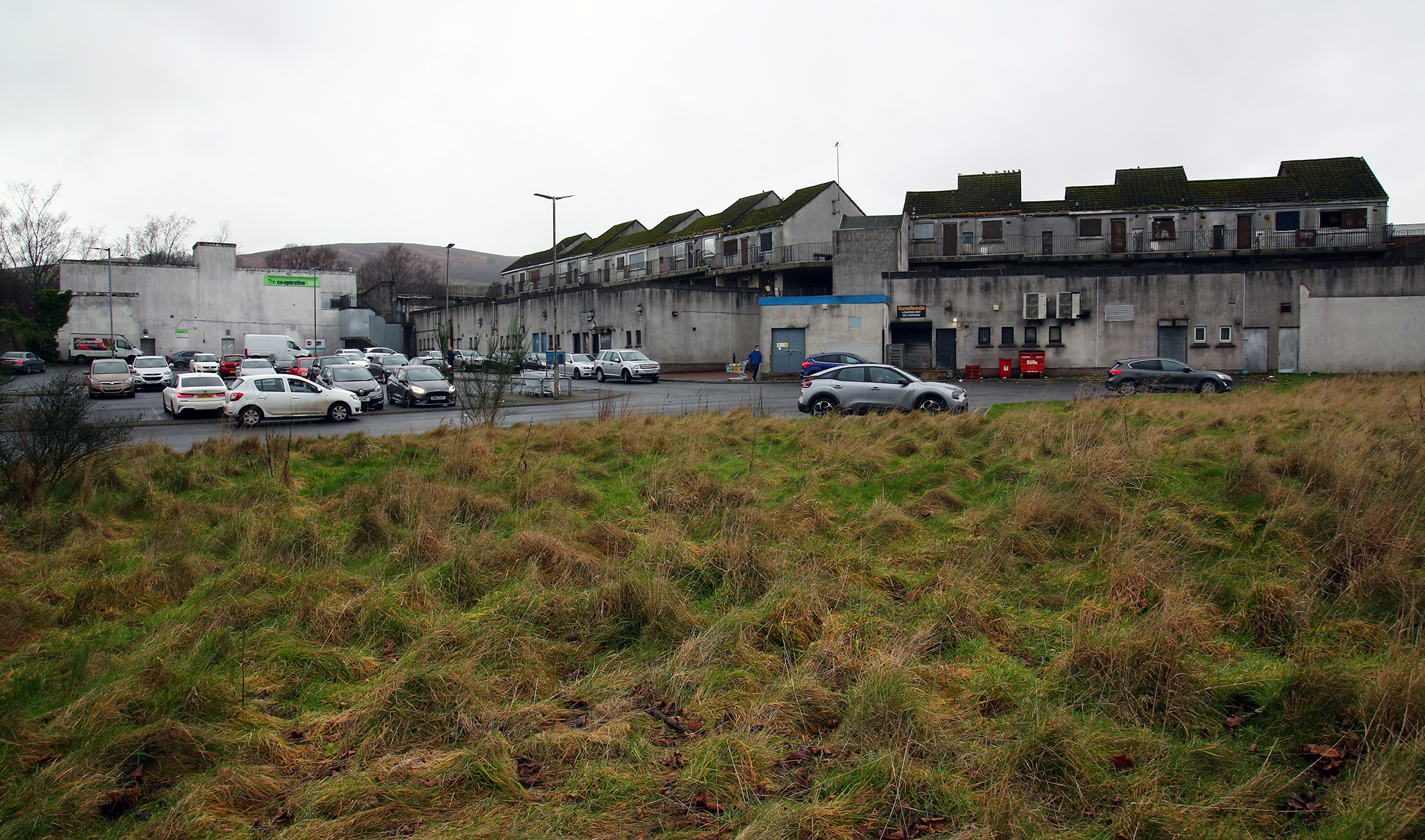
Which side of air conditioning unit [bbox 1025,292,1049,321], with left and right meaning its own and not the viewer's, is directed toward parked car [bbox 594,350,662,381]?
right

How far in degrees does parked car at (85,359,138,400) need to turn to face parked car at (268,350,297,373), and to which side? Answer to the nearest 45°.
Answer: approximately 135° to its left

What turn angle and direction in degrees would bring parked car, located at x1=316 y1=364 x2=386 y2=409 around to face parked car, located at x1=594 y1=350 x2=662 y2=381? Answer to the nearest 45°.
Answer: approximately 90° to its left

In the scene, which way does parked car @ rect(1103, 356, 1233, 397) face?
to the viewer's right

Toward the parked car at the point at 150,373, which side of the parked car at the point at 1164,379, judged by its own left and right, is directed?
back
